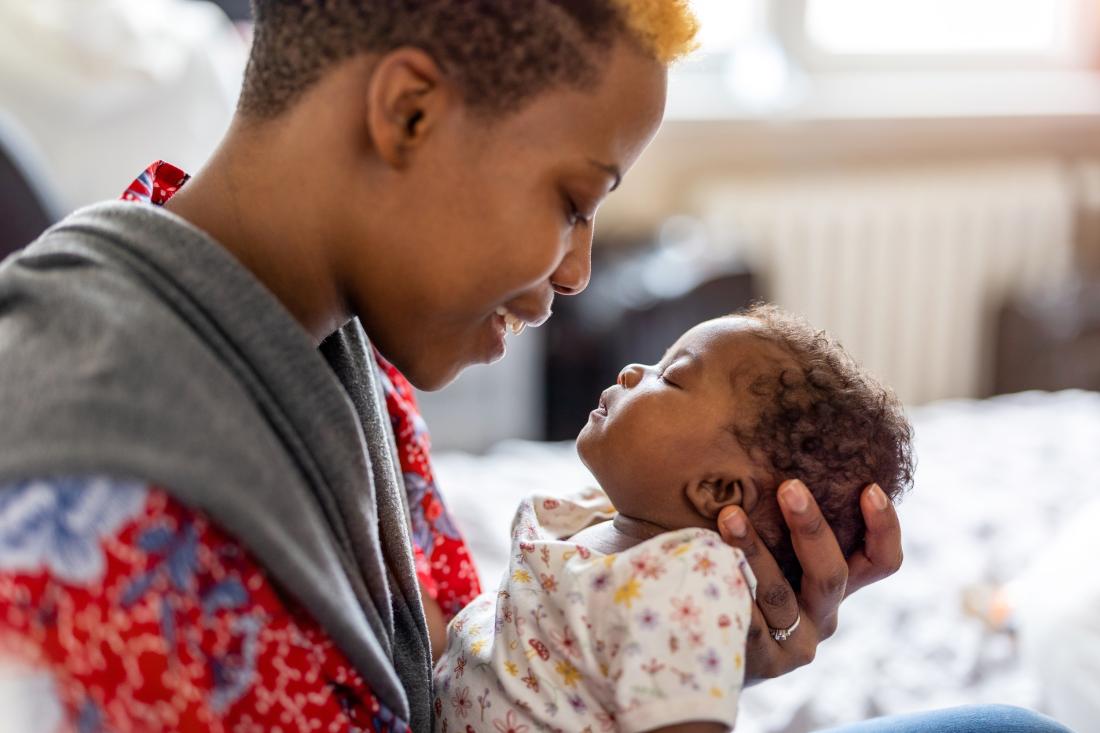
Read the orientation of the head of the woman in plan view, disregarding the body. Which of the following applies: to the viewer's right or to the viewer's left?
to the viewer's right

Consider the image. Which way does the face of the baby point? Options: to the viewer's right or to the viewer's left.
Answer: to the viewer's left

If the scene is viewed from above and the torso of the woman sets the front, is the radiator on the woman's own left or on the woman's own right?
on the woman's own left

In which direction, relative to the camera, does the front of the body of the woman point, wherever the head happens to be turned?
to the viewer's right
